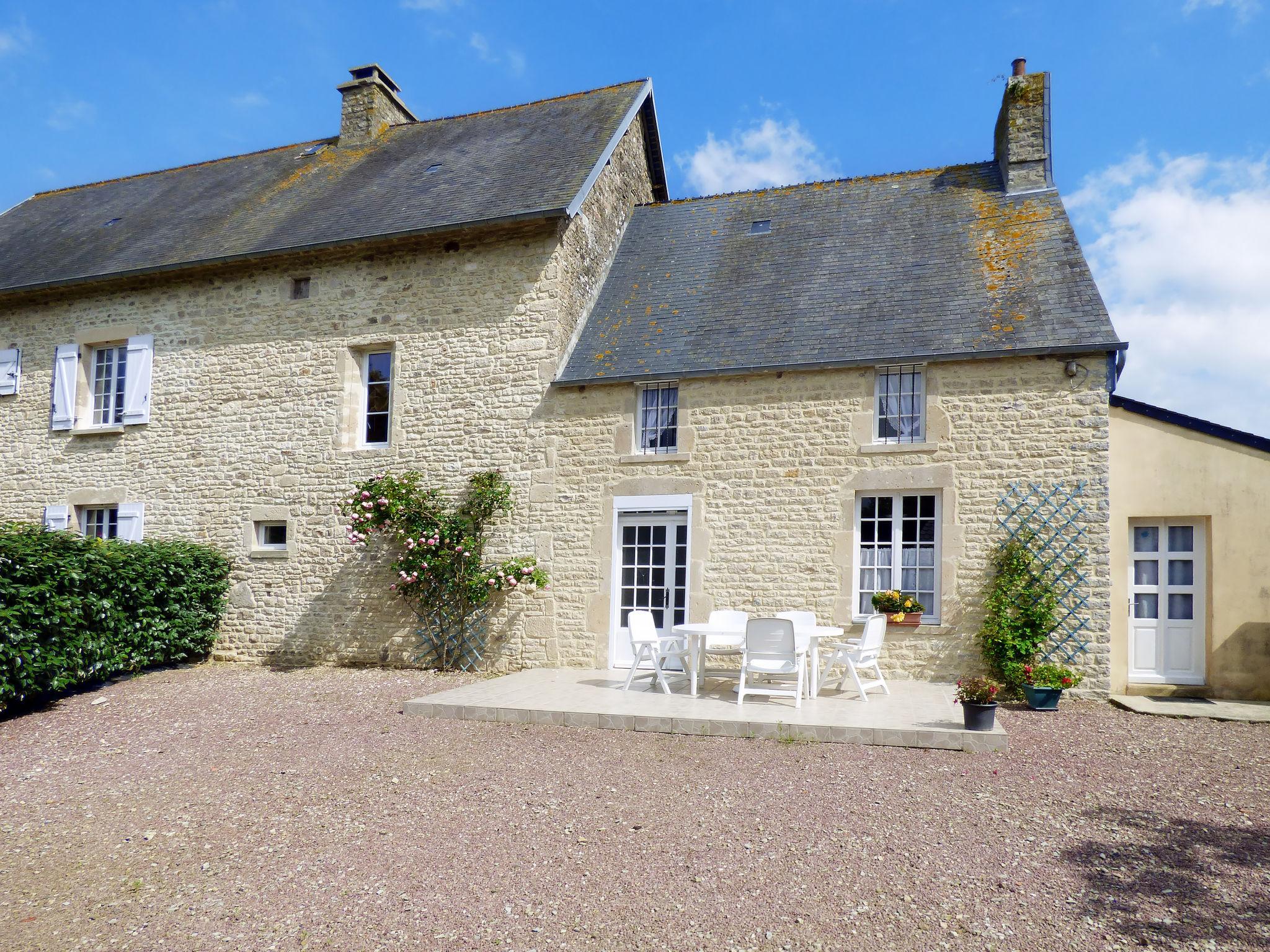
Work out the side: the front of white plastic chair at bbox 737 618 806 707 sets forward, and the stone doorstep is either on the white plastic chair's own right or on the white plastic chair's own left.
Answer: on the white plastic chair's own right

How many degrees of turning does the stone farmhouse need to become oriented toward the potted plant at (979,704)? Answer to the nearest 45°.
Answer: approximately 45° to its left

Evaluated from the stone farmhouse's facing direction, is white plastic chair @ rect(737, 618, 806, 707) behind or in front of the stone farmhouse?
in front

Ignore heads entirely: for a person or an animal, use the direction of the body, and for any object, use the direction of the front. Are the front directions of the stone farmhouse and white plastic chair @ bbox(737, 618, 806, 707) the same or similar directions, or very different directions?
very different directions

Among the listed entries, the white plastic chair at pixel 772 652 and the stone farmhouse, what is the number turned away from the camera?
1

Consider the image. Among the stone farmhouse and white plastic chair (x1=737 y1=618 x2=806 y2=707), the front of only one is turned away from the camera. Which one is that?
the white plastic chair

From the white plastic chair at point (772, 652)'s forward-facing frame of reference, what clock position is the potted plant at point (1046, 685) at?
The potted plant is roughly at 2 o'clock from the white plastic chair.

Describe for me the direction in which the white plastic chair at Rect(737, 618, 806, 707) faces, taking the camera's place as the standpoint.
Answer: facing away from the viewer

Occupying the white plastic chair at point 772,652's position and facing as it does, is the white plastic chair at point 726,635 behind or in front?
in front

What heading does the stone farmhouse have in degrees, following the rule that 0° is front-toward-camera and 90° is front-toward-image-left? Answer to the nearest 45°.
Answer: approximately 0°

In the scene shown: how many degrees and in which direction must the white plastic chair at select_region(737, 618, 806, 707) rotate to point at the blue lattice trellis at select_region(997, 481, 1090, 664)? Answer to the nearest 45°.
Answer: approximately 45° to its right

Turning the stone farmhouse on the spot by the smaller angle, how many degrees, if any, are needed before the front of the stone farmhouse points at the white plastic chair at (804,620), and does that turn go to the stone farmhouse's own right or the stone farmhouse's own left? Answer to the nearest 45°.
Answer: approximately 45° to the stone farmhouse's own left
